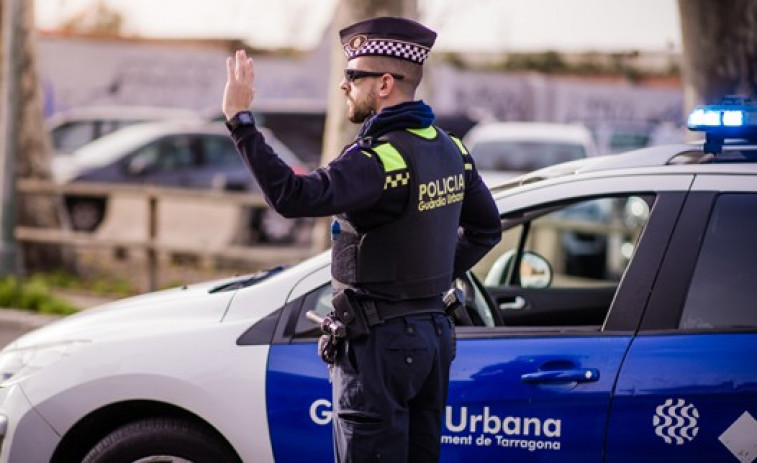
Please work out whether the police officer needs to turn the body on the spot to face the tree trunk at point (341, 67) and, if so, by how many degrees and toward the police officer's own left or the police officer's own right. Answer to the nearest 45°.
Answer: approximately 45° to the police officer's own right

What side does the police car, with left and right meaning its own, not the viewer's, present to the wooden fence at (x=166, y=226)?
right

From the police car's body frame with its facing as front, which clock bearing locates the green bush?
The green bush is roughly at 2 o'clock from the police car.

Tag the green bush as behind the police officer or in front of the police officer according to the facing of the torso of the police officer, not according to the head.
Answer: in front

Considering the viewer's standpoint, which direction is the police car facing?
facing to the left of the viewer

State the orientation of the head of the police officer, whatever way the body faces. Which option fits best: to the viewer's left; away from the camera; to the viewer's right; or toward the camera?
to the viewer's left
